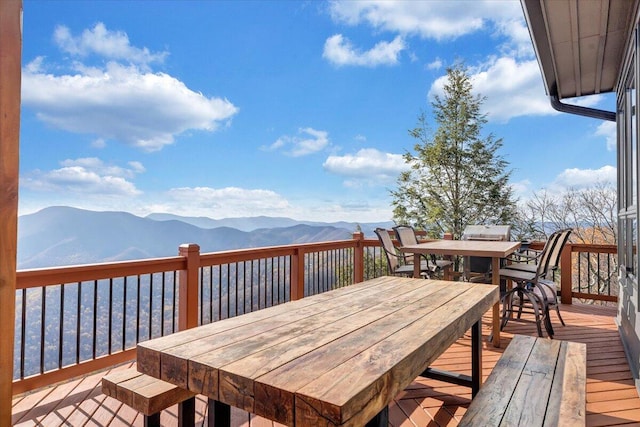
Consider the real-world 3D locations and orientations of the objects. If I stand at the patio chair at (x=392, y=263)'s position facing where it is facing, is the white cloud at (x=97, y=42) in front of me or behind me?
behind

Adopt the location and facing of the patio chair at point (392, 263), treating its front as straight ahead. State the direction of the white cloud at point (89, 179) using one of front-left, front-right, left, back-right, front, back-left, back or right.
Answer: back-left

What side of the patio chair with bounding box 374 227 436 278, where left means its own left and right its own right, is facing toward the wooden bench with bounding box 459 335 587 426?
right

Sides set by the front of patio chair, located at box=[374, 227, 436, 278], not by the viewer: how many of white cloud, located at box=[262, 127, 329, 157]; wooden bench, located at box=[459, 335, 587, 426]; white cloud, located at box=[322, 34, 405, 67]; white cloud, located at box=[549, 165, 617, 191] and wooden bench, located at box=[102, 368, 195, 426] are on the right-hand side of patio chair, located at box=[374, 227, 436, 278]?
2

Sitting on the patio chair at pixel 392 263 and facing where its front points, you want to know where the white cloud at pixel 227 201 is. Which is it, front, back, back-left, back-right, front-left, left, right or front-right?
back-left

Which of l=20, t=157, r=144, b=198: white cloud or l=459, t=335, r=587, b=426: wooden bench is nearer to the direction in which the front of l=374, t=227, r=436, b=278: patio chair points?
the wooden bench

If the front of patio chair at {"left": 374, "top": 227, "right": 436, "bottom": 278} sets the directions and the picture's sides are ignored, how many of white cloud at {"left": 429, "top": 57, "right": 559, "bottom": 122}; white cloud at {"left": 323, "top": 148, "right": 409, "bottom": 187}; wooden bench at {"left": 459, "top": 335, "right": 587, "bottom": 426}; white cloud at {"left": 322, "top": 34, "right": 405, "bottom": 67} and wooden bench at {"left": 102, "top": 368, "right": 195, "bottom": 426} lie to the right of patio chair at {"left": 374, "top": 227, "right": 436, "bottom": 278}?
2

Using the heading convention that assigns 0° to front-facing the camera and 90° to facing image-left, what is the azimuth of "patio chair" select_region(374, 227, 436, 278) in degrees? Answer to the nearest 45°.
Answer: approximately 270°

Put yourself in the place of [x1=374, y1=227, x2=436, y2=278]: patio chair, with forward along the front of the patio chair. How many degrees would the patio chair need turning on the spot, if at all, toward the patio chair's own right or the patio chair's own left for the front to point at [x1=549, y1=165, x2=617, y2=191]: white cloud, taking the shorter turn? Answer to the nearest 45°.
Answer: approximately 45° to the patio chair's own left

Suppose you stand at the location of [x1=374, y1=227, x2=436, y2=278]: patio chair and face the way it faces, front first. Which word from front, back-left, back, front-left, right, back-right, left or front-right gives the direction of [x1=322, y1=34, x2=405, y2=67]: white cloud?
left

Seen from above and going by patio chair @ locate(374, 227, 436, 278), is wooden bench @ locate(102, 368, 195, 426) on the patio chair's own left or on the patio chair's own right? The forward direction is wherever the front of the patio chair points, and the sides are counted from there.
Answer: on the patio chair's own right
